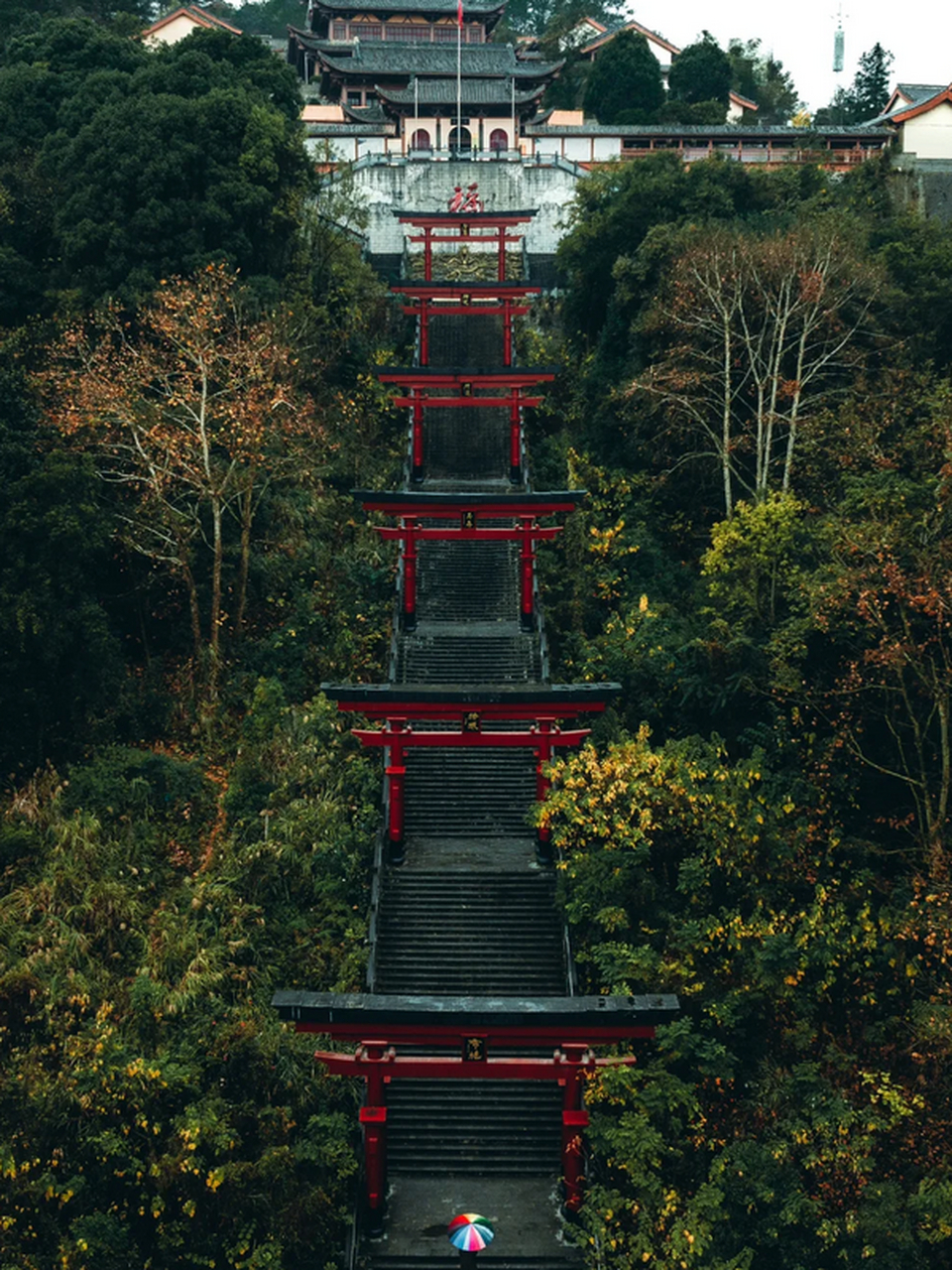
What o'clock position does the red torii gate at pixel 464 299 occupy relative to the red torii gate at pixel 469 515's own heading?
the red torii gate at pixel 464 299 is roughly at 6 o'clock from the red torii gate at pixel 469 515.

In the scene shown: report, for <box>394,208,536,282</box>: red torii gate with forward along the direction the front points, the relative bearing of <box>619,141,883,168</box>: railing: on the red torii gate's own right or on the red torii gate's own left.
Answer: on the red torii gate's own left

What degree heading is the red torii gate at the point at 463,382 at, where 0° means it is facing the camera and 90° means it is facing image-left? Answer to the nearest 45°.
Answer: approximately 0°

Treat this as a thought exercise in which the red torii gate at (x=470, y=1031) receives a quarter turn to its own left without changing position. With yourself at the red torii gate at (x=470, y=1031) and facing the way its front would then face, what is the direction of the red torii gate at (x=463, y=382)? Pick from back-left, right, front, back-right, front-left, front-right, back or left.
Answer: left
